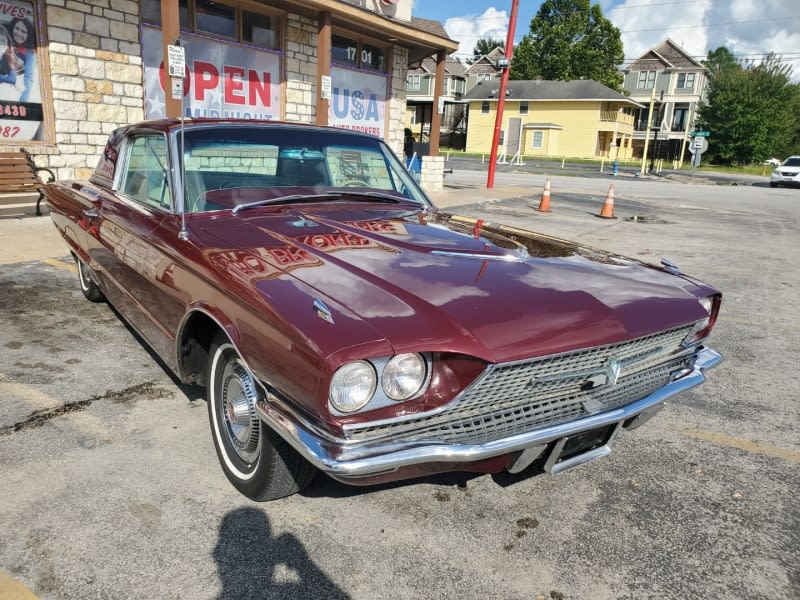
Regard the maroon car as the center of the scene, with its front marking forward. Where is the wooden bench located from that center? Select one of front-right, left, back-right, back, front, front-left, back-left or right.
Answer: back

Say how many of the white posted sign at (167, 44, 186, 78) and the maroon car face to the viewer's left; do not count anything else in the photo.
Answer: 0

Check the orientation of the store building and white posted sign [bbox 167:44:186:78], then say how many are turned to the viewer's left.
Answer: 0

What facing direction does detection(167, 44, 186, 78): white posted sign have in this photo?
toward the camera

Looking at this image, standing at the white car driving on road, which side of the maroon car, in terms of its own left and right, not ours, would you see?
left

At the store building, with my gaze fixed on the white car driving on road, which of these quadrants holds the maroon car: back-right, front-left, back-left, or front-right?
back-right

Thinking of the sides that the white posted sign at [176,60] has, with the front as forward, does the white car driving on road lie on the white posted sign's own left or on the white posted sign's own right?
on the white posted sign's own left

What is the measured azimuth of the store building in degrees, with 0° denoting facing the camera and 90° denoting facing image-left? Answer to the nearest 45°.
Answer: approximately 315°

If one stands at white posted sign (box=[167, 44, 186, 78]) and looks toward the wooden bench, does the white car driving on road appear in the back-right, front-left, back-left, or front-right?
back-right

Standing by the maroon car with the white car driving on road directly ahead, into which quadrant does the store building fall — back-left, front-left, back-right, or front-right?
front-left

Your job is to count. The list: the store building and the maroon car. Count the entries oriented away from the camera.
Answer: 0

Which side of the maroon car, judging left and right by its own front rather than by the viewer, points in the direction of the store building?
back

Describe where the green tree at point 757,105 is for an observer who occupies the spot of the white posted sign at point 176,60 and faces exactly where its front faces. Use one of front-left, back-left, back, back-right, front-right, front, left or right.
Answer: back-left

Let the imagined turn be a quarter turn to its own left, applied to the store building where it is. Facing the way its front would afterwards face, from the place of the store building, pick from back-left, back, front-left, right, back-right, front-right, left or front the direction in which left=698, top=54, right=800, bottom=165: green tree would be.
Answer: front

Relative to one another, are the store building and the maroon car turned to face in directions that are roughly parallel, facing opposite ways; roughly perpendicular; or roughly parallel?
roughly parallel

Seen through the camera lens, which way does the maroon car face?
facing the viewer and to the right of the viewer

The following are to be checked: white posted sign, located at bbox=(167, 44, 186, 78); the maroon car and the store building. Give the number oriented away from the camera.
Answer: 0
